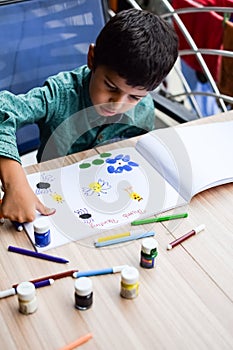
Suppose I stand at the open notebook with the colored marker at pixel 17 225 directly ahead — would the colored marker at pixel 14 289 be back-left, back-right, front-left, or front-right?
front-left

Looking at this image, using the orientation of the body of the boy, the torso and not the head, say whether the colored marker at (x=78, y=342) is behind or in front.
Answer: in front

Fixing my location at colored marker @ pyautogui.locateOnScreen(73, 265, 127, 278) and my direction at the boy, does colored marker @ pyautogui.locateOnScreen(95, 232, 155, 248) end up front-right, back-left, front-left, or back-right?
front-right

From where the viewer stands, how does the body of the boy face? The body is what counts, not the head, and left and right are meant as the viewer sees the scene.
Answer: facing the viewer

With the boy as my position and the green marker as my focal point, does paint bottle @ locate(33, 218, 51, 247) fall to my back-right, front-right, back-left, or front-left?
front-right

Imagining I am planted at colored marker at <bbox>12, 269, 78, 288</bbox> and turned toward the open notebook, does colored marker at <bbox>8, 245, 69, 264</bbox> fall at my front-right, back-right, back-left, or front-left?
front-left
